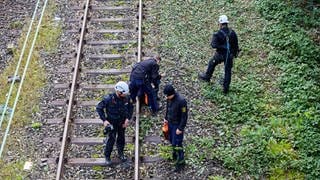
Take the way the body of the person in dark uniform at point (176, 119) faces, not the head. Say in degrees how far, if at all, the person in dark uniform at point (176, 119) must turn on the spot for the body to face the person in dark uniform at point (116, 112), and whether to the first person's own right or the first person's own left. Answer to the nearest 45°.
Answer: approximately 45° to the first person's own right

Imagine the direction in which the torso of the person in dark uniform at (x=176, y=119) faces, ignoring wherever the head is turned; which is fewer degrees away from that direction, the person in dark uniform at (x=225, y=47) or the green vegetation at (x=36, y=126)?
the green vegetation

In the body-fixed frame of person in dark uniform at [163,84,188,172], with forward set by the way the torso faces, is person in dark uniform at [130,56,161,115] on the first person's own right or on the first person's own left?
on the first person's own right

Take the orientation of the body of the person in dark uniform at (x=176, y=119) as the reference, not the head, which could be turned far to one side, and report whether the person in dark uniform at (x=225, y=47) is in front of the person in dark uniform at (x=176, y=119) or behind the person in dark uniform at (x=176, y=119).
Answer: behind

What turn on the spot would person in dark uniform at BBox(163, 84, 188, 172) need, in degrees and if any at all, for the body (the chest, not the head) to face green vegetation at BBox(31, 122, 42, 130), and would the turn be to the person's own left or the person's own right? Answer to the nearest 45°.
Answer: approximately 45° to the person's own right
